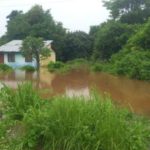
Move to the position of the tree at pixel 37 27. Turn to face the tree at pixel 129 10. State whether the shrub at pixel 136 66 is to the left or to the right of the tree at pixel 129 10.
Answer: right

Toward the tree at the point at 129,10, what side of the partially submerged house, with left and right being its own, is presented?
left

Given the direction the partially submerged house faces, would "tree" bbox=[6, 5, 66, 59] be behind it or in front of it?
behind

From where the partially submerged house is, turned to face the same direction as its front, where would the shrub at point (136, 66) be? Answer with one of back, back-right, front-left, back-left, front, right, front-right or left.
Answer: front-left

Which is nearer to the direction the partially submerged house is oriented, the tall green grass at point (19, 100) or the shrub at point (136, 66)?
the tall green grass

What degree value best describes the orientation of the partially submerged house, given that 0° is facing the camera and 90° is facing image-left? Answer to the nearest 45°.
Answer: approximately 0°

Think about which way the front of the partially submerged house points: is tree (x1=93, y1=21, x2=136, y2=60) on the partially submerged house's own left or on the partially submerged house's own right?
on the partially submerged house's own left

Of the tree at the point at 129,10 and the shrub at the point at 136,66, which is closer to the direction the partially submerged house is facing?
the shrub

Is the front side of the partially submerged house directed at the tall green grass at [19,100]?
yes
